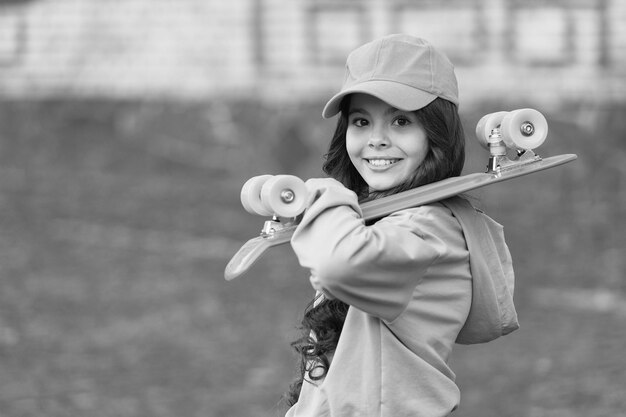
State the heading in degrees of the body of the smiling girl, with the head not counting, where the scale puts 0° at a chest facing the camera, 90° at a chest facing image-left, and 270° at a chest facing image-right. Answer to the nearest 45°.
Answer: approximately 90°
